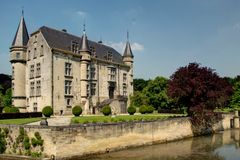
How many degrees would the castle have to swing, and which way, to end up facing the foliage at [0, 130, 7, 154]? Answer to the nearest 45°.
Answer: approximately 45° to its right

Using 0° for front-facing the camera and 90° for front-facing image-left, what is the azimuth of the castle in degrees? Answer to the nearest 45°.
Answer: approximately 315°

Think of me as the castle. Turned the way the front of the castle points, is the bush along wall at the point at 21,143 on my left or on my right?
on my right
